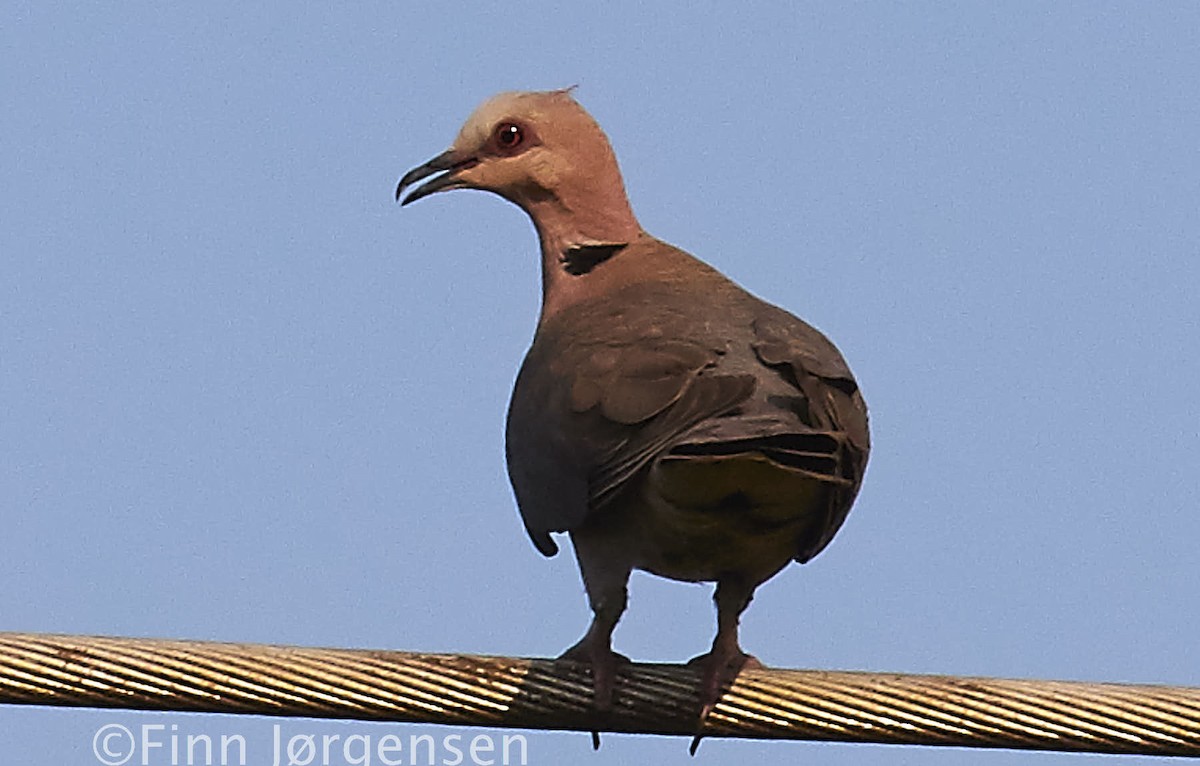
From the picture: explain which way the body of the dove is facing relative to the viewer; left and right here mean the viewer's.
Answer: facing away from the viewer and to the left of the viewer
